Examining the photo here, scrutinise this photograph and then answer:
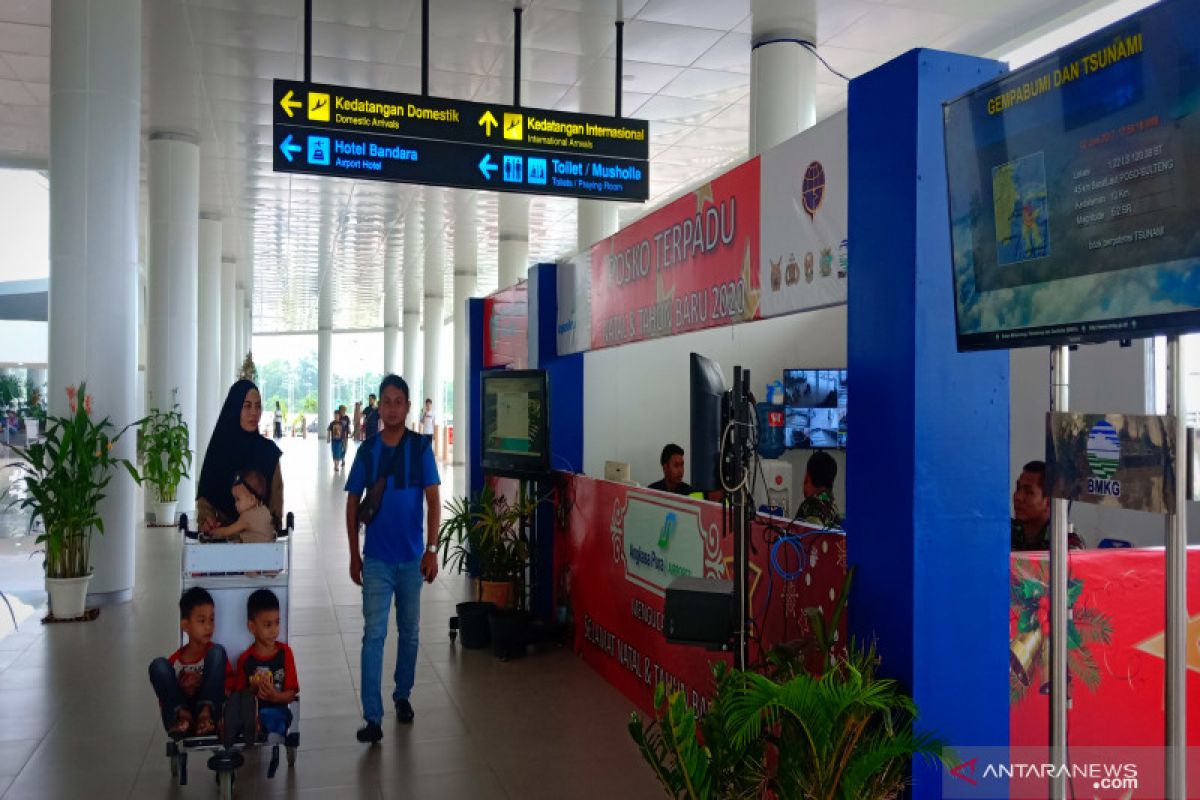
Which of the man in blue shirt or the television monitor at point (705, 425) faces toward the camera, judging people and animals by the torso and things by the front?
the man in blue shirt

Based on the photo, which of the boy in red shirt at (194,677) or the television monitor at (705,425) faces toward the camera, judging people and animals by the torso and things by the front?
the boy in red shirt

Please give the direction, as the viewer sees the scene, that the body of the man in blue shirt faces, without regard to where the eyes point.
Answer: toward the camera

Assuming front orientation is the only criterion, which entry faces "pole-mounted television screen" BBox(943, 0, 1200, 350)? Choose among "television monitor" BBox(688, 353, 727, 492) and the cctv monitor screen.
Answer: the cctv monitor screen

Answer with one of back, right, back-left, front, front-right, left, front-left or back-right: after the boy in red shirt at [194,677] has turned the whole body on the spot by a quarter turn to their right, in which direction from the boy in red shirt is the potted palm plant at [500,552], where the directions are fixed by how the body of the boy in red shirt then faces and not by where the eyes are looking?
back-right

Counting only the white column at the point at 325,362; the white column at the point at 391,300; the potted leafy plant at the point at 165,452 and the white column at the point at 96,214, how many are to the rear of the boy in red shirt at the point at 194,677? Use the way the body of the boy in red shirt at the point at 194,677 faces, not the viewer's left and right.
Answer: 4

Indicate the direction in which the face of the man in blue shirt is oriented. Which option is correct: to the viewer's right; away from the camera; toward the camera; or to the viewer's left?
toward the camera

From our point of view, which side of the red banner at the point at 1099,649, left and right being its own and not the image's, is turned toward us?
front

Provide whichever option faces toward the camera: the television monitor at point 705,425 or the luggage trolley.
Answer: the luggage trolley

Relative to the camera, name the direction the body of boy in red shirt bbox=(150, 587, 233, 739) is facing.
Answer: toward the camera

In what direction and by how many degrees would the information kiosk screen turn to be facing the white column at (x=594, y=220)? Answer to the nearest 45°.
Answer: approximately 180°

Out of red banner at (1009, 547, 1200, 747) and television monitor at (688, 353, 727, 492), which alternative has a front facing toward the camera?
the red banner

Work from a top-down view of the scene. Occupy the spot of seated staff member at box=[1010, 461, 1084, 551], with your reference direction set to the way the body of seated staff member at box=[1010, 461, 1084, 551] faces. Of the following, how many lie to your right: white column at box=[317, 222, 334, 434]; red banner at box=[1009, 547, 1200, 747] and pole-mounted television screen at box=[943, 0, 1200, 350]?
1
